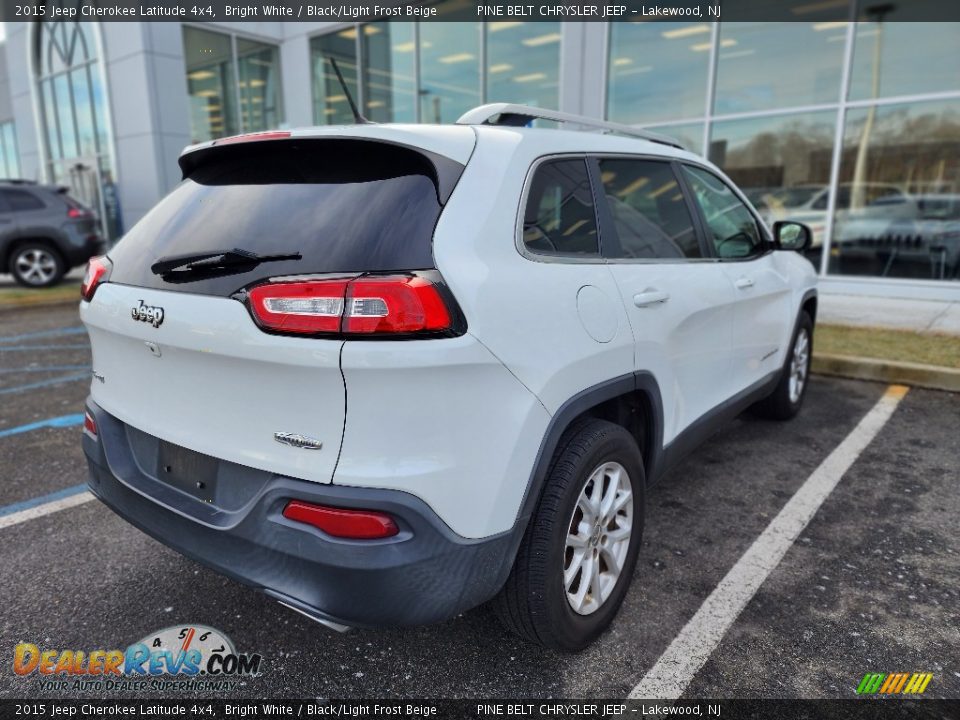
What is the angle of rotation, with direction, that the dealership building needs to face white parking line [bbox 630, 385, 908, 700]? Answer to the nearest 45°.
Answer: approximately 45° to its left

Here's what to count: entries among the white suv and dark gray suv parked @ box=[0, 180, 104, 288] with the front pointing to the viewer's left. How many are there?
1

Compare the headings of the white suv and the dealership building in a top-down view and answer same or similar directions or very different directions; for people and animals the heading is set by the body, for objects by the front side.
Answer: very different directions

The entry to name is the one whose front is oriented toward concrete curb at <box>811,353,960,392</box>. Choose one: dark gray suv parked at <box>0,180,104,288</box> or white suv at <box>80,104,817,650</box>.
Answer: the white suv

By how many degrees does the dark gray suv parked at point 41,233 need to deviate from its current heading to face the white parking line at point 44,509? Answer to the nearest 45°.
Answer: approximately 90° to its left

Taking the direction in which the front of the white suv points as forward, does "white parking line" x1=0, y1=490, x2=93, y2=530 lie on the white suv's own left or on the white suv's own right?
on the white suv's own left

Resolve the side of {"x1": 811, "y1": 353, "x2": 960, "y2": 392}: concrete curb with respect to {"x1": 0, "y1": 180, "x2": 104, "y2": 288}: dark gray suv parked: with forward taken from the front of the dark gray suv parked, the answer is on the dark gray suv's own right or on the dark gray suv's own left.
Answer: on the dark gray suv's own left

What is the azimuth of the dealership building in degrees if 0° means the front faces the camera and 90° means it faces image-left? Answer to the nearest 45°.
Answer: approximately 45°

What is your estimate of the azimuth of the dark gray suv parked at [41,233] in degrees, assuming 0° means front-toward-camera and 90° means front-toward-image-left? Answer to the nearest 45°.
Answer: approximately 90°

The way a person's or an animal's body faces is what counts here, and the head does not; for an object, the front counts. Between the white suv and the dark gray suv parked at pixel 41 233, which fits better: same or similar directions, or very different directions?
very different directions

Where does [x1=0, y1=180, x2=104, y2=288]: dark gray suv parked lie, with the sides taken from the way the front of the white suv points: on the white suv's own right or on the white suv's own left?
on the white suv's own left
